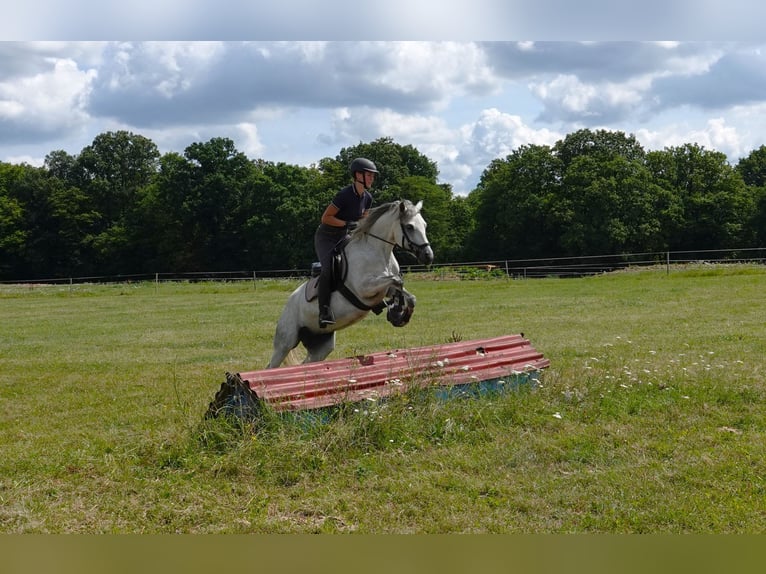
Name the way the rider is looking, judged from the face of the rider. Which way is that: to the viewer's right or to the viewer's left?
to the viewer's right

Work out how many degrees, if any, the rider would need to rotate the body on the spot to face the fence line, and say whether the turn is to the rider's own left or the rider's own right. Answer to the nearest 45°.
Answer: approximately 135° to the rider's own left

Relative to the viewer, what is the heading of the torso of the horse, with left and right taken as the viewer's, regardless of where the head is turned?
facing the viewer and to the right of the viewer

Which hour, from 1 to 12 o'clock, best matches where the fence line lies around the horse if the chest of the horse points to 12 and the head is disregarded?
The fence line is roughly at 8 o'clock from the horse.
